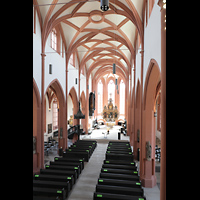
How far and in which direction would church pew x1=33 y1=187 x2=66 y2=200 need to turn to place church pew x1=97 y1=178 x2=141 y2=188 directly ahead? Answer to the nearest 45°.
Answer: approximately 90° to its right

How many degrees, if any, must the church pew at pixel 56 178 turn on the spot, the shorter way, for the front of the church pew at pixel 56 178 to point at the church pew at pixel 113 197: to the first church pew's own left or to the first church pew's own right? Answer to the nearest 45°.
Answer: approximately 135° to the first church pew's own right

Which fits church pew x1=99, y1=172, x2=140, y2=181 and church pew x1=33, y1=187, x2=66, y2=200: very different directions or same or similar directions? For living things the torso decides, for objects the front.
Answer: same or similar directions

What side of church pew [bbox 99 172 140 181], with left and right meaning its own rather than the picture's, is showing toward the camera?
back

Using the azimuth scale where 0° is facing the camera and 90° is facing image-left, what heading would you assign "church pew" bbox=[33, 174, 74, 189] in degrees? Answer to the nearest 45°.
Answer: approximately 180°

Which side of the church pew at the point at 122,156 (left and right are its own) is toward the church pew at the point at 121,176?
back

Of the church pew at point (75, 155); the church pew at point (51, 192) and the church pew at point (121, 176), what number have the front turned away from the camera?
3

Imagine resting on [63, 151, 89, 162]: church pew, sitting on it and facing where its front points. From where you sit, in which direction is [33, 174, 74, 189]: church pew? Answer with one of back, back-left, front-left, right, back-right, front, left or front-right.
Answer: back

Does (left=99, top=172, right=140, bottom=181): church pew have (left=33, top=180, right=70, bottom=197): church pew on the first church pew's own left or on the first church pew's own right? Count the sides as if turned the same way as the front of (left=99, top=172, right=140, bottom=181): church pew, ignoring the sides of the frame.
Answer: on the first church pew's own left

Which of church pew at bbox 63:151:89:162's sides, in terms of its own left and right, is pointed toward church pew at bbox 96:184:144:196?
back

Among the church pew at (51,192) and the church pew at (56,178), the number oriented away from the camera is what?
2

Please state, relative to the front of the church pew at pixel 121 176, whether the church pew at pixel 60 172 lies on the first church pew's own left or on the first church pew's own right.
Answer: on the first church pew's own left

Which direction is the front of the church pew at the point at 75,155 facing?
away from the camera

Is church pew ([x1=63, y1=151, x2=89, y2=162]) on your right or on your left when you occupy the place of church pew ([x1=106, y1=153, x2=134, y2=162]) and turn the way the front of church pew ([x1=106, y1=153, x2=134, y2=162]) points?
on your left

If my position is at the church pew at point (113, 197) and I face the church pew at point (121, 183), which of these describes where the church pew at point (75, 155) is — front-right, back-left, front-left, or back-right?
front-left

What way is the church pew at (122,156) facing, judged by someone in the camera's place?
facing away from the viewer

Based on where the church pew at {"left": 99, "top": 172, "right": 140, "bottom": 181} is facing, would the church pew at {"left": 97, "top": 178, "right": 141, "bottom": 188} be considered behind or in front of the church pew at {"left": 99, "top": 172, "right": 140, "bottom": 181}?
behind

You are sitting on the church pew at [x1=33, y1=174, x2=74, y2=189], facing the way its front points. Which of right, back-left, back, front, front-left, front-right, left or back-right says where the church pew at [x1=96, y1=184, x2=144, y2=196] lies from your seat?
back-right

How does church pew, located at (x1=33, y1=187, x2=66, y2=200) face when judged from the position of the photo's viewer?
facing away from the viewer

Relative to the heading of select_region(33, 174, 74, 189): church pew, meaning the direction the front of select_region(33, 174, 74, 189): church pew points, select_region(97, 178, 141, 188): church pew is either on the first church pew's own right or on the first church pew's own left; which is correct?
on the first church pew's own right
